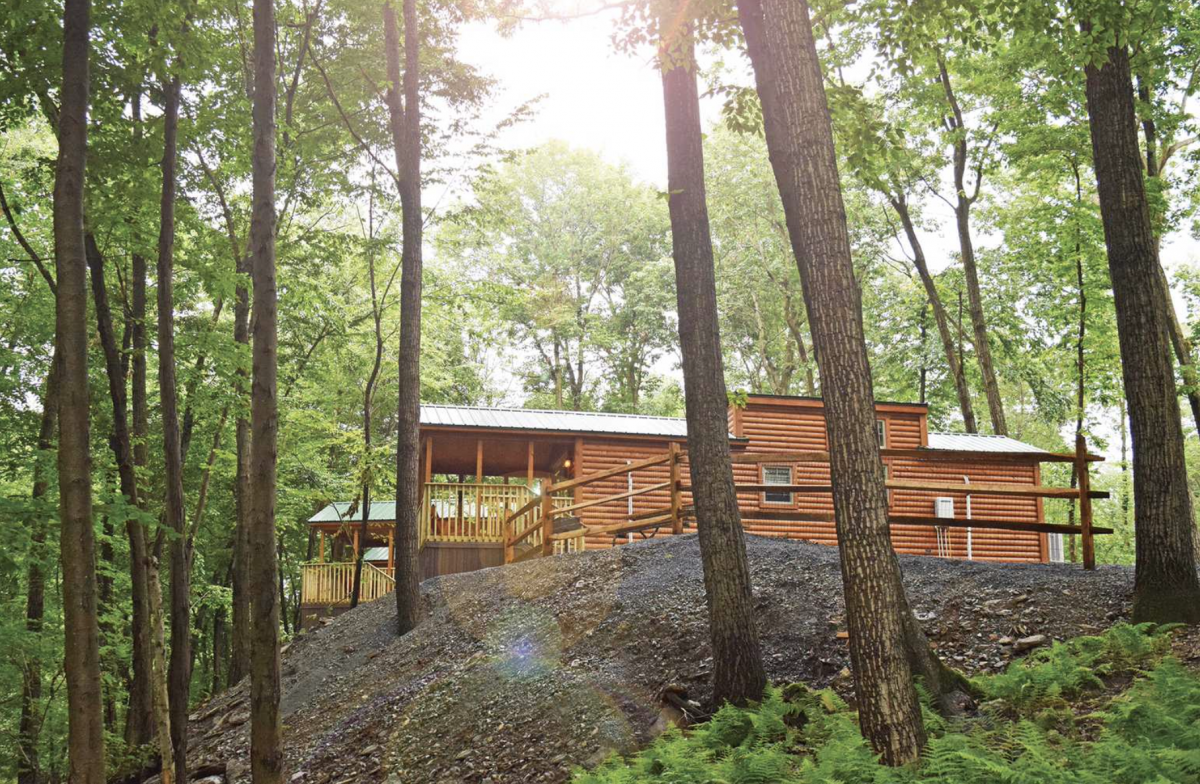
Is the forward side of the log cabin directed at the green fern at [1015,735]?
no

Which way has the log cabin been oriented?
to the viewer's left
